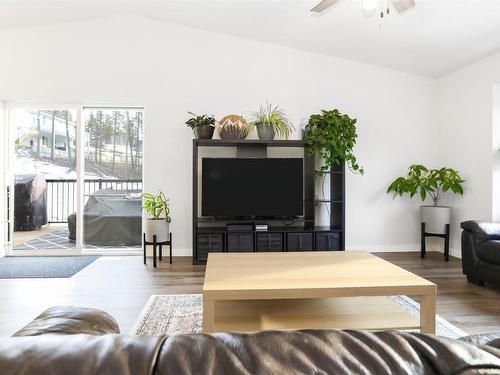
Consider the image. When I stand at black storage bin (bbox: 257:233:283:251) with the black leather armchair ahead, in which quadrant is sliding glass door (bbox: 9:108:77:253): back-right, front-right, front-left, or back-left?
back-right

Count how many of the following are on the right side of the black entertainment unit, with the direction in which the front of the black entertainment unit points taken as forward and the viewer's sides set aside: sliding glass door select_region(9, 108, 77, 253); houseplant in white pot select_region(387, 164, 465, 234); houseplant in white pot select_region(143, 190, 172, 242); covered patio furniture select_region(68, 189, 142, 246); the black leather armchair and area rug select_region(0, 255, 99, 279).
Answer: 4

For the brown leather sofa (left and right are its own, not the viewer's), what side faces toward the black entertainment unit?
front

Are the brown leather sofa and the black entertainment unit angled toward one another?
yes

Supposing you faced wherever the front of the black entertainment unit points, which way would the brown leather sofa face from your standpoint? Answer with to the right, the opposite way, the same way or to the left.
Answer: the opposite way

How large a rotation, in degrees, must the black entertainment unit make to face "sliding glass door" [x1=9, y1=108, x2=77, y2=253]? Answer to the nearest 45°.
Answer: approximately 90° to its right

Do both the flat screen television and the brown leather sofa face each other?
yes

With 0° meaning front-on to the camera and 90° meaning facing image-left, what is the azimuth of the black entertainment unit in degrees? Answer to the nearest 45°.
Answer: approximately 0°

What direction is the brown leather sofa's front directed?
away from the camera

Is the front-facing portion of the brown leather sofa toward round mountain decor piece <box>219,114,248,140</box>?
yes

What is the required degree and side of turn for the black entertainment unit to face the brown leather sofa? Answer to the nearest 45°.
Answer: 0° — it already faces it

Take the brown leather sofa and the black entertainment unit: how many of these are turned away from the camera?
1

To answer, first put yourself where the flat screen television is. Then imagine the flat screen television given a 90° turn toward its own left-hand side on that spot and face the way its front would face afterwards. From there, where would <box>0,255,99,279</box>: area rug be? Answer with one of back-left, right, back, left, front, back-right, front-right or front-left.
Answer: back

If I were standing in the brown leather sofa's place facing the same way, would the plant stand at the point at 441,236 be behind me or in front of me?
in front
